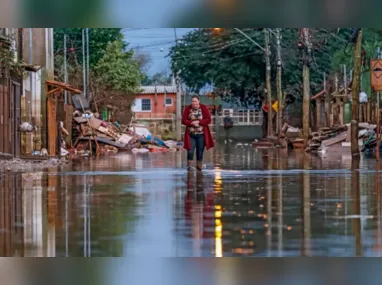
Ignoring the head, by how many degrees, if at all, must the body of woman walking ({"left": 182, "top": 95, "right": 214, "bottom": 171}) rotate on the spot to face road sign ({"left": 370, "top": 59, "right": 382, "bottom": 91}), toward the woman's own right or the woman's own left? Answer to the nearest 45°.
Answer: approximately 135° to the woman's own left

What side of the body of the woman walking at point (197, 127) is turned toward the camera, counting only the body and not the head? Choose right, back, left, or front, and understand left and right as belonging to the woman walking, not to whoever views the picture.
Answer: front

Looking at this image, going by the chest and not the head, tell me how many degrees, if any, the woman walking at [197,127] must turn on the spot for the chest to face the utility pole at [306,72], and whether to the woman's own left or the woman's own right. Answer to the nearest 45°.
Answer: approximately 180°

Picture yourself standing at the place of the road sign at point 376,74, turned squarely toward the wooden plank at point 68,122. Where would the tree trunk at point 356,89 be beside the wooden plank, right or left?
right

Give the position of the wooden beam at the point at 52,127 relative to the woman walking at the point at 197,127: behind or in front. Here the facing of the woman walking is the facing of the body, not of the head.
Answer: behind

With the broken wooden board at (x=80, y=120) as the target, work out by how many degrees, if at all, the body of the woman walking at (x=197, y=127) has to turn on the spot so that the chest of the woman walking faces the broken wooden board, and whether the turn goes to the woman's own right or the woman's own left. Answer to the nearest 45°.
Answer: approximately 180°

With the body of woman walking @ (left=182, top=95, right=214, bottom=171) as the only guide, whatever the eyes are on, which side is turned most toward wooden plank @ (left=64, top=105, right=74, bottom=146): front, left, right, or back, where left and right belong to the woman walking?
back
